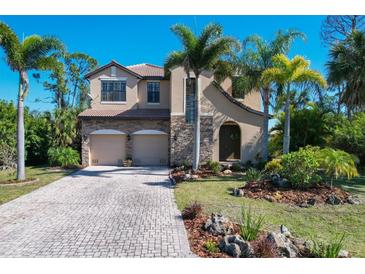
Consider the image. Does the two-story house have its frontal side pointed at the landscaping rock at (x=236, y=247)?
yes

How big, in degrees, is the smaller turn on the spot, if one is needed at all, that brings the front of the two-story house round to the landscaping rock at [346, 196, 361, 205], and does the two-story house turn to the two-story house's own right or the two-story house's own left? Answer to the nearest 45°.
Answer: approximately 45° to the two-story house's own left

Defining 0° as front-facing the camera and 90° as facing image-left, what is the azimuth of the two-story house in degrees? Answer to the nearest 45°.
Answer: approximately 0°

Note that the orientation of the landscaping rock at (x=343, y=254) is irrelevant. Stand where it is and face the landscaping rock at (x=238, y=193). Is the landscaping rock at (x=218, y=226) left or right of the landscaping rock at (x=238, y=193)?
left

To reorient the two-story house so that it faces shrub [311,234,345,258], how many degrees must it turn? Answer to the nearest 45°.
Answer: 0° — it already faces it

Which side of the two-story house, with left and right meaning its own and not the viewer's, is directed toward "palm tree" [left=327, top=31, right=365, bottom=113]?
left

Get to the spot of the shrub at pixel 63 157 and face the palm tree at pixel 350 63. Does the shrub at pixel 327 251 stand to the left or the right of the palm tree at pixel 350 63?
right

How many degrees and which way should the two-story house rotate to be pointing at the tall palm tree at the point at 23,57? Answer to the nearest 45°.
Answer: approximately 45° to its right
